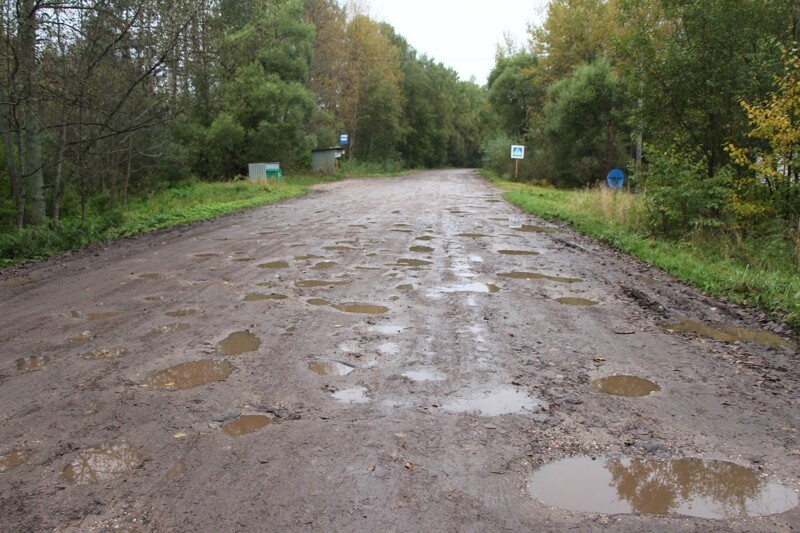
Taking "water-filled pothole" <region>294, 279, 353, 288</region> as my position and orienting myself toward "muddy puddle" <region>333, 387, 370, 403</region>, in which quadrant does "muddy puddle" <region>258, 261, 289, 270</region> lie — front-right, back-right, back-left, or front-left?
back-right

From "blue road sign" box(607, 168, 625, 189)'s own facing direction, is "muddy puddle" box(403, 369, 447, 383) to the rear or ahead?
ahead

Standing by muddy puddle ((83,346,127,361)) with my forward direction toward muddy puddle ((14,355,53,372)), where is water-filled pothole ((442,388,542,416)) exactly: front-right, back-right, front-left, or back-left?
back-left

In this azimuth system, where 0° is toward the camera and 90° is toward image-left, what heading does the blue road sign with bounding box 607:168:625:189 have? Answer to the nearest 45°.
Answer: approximately 0°

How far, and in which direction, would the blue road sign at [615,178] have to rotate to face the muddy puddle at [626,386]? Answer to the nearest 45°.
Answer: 0° — it already faces it

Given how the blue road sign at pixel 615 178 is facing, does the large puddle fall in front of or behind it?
in front

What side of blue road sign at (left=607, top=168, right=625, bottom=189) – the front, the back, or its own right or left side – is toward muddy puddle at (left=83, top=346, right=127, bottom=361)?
front

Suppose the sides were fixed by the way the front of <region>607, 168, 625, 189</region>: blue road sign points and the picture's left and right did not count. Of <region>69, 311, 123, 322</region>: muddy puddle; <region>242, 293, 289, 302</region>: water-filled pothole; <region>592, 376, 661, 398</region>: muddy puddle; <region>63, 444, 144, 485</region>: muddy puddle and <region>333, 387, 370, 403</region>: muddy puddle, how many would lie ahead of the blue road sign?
5

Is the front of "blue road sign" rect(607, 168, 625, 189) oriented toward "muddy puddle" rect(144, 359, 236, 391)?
yes

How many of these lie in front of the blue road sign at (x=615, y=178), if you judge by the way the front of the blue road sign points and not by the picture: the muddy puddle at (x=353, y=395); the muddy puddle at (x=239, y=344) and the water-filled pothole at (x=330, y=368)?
3

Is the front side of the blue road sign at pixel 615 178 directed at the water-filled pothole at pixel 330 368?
yes

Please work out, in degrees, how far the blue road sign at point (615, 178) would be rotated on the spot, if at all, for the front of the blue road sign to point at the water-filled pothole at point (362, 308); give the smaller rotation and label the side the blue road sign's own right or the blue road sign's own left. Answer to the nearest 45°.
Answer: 0° — it already faces it

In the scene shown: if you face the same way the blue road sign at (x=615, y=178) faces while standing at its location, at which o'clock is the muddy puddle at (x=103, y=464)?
The muddy puddle is roughly at 12 o'clock from the blue road sign.

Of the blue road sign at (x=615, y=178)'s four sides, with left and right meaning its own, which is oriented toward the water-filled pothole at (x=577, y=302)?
front
